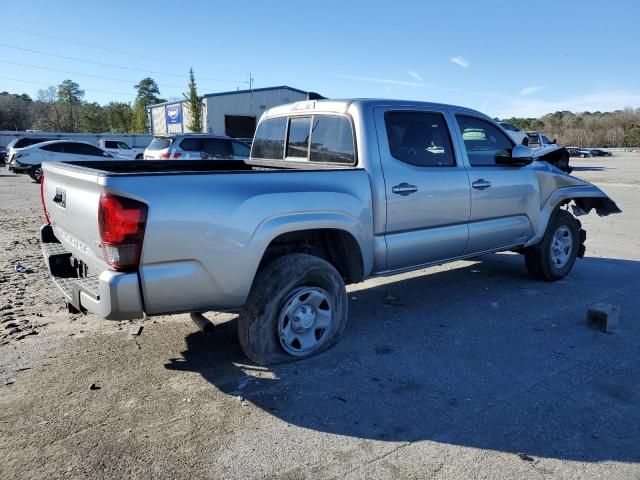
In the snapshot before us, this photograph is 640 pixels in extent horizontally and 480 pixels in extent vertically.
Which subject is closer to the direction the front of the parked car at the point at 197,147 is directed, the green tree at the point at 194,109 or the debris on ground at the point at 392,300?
the green tree

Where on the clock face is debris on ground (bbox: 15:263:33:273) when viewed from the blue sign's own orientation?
The debris on ground is roughly at 12 o'clock from the blue sign.

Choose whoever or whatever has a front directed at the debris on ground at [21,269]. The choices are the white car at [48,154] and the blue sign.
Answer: the blue sign

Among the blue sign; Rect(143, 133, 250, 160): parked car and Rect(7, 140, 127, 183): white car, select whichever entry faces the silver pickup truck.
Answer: the blue sign

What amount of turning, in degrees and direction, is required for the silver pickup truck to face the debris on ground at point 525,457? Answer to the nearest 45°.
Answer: approximately 90° to its right

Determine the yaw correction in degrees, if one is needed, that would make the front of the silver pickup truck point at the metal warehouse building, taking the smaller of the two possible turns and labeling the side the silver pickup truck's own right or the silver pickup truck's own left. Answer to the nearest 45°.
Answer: approximately 45° to the silver pickup truck's own left

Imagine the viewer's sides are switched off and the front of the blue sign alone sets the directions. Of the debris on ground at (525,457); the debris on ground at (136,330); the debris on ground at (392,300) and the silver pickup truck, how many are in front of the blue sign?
4

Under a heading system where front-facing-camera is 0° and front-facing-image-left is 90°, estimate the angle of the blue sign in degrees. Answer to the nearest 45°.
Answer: approximately 0°

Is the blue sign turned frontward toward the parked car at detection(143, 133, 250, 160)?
yes

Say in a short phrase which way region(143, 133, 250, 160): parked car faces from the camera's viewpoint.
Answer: facing away from the viewer and to the right of the viewer
